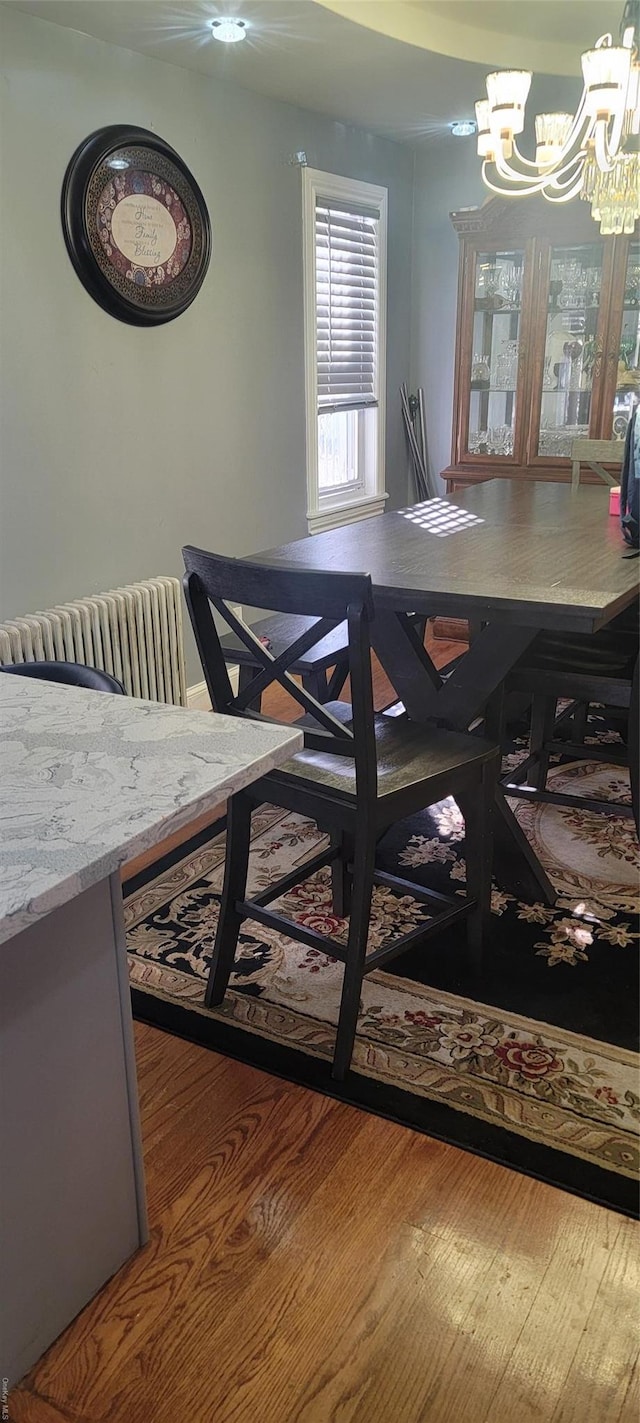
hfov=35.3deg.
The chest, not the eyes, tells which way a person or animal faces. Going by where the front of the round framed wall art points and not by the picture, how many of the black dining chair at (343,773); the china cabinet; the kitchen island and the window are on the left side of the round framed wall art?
2

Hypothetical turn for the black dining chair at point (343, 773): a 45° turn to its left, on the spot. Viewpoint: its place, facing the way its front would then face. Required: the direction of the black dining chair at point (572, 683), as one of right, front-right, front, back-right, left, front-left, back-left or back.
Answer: front-right

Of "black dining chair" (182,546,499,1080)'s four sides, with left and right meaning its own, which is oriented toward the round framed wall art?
left

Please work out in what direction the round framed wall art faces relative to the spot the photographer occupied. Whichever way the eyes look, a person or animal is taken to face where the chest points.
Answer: facing the viewer and to the right of the viewer

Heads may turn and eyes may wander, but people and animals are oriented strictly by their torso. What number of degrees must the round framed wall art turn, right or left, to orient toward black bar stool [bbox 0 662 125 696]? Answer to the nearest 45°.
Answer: approximately 45° to its right

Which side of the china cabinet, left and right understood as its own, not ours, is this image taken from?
front

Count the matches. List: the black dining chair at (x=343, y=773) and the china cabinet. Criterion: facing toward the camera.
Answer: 1

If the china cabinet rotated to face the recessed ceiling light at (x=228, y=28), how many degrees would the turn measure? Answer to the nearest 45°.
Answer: approximately 45° to its right

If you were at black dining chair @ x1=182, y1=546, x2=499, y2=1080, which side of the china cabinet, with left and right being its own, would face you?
front

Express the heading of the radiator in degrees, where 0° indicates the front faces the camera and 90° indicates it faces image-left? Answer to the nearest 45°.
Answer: approximately 315°

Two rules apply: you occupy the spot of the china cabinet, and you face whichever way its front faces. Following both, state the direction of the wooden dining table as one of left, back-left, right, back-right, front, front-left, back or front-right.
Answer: front

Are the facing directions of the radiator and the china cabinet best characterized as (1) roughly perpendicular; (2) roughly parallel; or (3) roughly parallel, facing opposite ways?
roughly perpendicular

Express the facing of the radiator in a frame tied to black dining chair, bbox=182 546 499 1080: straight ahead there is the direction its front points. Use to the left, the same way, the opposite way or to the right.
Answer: to the right

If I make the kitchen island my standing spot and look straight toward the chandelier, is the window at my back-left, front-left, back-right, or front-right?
front-left

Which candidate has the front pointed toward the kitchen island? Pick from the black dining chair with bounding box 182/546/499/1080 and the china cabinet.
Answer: the china cabinet

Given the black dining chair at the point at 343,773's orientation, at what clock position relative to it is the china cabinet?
The china cabinet is roughly at 11 o'clock from the black dining chair.

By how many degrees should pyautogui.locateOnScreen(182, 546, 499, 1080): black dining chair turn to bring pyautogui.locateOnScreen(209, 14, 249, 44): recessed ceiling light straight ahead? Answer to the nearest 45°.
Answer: approximately 45° to its left

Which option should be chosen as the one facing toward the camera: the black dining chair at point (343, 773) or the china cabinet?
the china cabinet

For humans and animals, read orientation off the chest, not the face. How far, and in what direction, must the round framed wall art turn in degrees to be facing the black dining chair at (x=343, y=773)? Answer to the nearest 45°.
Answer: approximately 45° to its right
